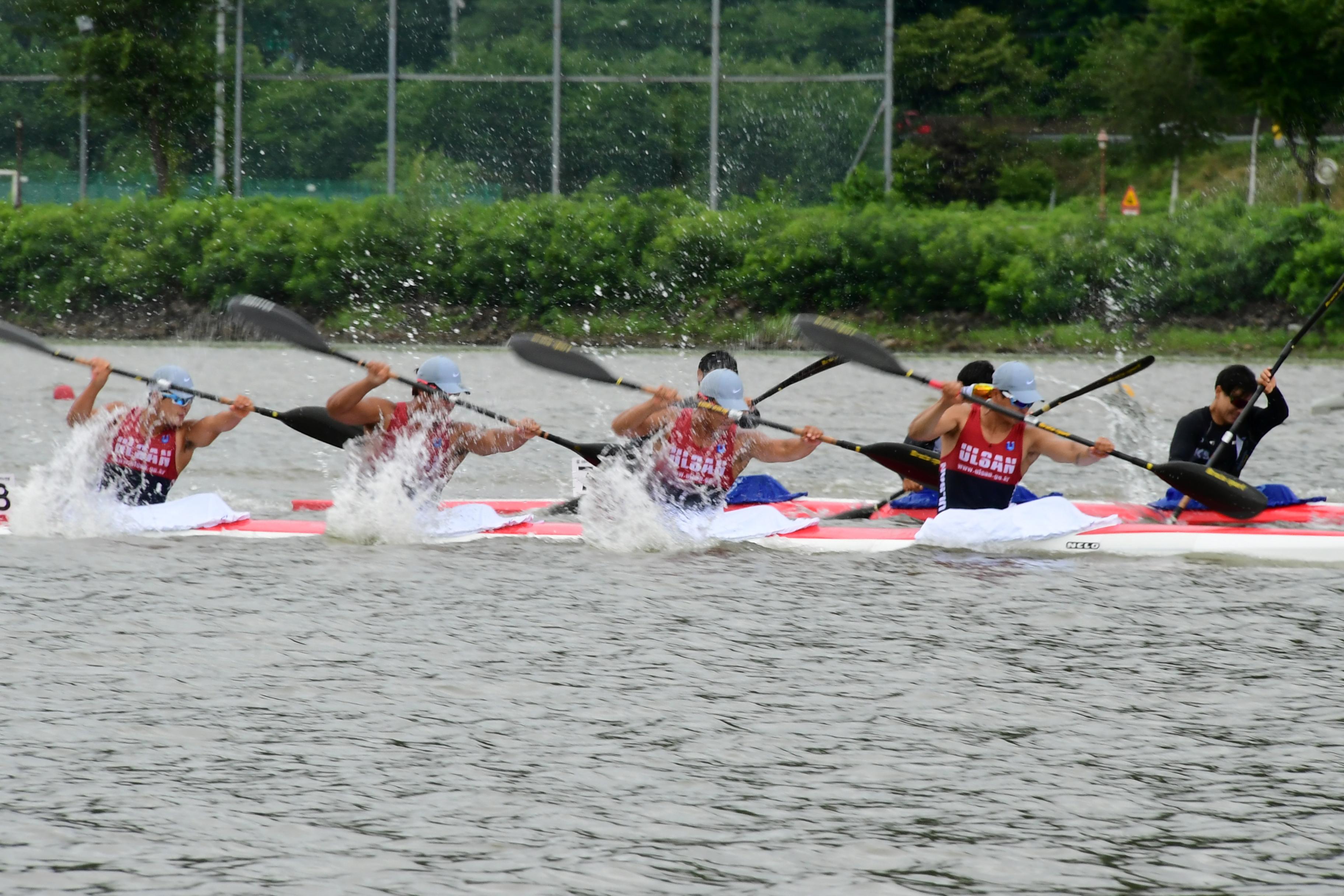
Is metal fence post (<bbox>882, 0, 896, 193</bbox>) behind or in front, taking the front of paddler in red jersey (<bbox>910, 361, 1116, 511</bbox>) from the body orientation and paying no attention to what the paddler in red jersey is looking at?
behind

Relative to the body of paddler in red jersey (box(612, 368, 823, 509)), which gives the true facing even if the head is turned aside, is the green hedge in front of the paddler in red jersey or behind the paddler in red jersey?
behind
